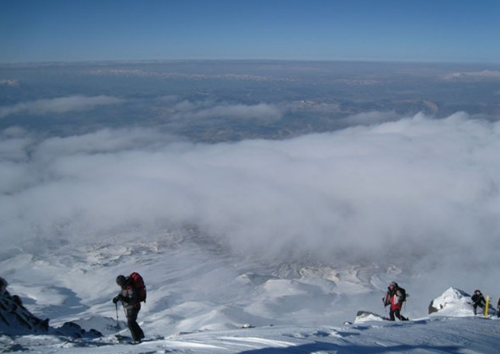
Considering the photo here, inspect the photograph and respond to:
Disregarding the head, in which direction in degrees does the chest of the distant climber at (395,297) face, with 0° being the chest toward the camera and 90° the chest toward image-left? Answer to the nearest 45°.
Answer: approximately 45°

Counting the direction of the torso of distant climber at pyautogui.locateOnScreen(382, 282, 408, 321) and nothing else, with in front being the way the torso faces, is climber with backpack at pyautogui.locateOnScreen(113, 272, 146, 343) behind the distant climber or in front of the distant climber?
in front

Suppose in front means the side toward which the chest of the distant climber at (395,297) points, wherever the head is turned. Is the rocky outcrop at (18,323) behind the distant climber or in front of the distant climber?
in front
